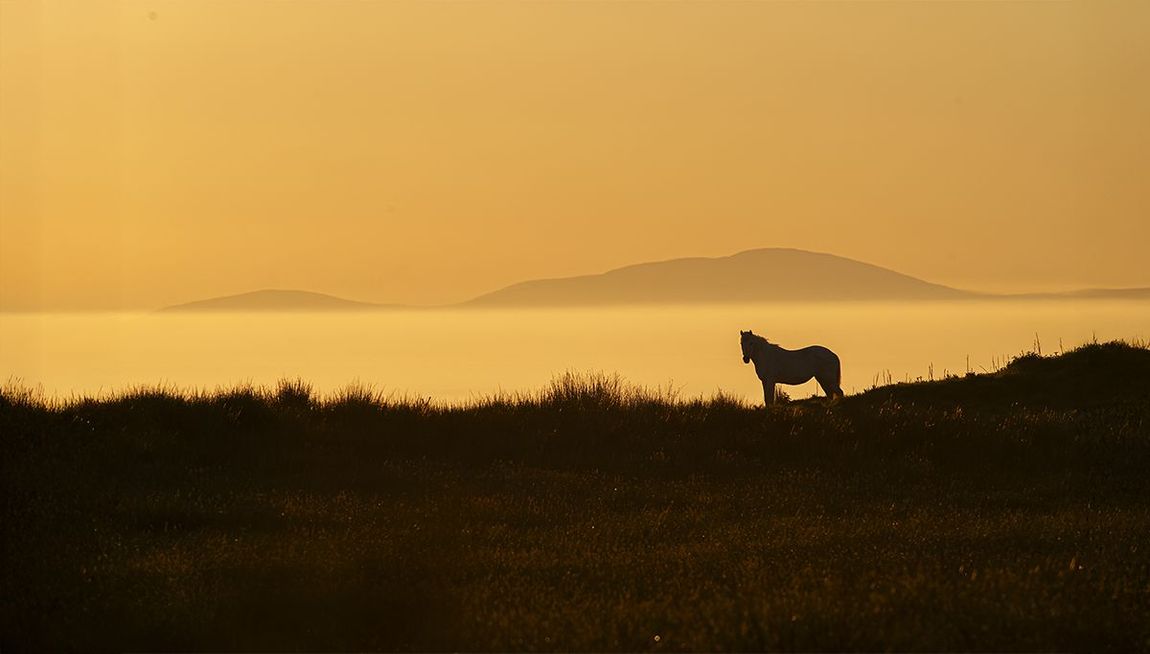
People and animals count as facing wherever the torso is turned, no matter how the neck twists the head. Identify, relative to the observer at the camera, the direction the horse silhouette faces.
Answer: facing to the left of the viewer
